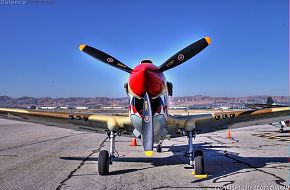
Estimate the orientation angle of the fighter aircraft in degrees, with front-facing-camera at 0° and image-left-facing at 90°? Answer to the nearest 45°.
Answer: approximately 0°
